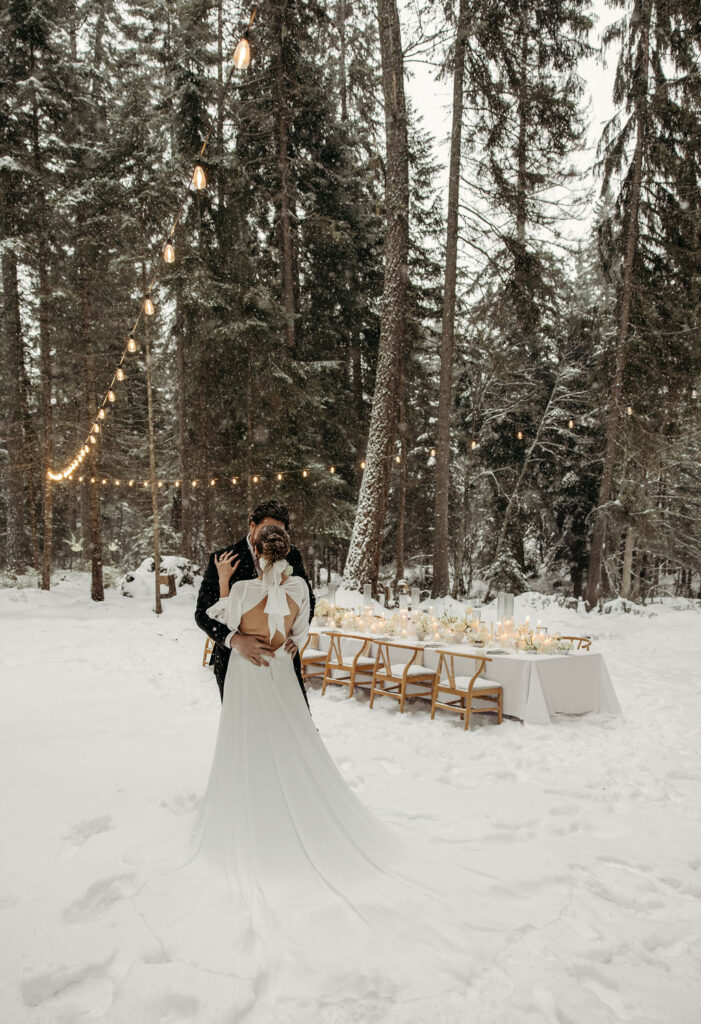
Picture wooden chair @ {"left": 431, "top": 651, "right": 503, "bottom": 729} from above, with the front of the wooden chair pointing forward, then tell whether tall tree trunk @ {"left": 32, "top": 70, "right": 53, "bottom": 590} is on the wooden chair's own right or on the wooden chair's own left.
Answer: on the wooden chair's own left

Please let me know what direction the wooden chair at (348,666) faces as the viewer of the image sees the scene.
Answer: facing away from the viewer and to the right of the viewer

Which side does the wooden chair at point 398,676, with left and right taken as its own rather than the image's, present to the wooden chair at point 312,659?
left

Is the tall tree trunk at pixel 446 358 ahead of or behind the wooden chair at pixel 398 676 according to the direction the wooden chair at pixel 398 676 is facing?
ahead

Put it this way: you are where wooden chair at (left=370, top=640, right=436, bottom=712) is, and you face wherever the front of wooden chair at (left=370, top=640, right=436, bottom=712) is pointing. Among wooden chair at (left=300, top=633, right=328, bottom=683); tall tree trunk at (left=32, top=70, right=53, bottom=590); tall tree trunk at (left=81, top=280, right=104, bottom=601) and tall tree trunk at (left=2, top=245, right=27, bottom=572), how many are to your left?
4

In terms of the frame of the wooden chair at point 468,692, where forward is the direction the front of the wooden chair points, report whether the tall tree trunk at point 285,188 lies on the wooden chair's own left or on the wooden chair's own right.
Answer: on the wooden chair's own left

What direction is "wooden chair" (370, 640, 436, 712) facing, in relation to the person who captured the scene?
facing away from the viewer and to the right of the viewer

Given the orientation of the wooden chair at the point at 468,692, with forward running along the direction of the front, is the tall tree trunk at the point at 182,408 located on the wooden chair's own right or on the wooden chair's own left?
on the wooden chair's own left

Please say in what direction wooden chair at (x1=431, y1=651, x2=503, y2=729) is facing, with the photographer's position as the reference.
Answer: facing away from the viewer and to the right of the viewer

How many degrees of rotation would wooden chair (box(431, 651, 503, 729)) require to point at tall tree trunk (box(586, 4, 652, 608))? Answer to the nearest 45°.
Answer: approximately 45° to its left

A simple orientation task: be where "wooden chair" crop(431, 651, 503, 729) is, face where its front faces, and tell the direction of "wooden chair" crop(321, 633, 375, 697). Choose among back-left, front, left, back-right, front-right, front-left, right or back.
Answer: left
